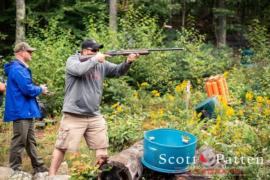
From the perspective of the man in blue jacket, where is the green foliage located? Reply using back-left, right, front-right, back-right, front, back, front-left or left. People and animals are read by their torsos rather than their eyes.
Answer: front-left

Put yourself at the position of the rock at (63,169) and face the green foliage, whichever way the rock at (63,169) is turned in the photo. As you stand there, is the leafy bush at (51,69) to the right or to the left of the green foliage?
left

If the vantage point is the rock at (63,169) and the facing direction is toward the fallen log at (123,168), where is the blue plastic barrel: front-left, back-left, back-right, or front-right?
front-left

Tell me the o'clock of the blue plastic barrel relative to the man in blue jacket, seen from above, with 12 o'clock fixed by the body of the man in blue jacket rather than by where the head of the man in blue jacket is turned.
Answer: The blue plastic barrel is roughly at 1 o'clock from the man in blue jacket.

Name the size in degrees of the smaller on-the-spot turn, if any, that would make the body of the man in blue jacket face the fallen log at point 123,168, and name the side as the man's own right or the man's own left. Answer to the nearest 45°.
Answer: approximately 45° to the man's own right

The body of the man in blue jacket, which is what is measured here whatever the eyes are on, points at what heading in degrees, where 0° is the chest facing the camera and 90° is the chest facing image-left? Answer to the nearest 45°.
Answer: approximately 270°

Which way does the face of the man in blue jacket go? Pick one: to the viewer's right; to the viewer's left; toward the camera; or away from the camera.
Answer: to the viewer's right
